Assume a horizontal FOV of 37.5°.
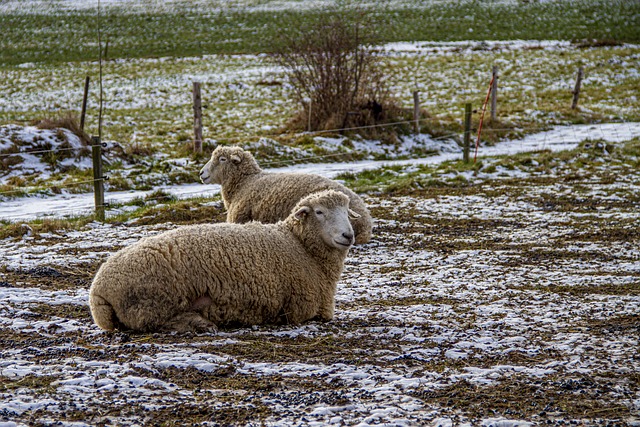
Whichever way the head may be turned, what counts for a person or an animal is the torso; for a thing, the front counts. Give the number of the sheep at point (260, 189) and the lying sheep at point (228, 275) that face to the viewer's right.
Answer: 1

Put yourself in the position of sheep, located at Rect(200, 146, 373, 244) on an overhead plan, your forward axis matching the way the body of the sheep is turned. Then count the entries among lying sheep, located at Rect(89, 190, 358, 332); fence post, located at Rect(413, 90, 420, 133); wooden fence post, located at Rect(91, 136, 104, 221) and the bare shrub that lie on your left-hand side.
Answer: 1

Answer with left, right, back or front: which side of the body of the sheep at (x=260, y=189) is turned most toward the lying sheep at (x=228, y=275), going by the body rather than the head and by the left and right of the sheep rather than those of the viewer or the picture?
left

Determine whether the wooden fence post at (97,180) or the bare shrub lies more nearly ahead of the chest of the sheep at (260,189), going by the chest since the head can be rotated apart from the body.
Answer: the wooden fence post

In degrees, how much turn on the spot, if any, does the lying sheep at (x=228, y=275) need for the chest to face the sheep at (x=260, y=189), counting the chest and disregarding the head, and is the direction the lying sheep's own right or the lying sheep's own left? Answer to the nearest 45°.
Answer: approximately 90° to the lying sheep's own left

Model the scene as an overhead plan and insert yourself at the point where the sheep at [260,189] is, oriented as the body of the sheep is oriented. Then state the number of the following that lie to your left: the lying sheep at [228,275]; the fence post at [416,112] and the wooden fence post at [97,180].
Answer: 1

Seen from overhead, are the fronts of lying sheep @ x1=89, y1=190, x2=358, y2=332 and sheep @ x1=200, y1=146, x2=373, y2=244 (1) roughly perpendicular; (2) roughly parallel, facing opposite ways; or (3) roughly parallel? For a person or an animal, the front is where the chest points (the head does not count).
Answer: roughly parallel, facing opposite ways

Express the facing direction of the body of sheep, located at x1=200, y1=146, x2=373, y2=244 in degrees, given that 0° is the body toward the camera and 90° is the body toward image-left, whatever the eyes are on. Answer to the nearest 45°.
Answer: approximately 90°

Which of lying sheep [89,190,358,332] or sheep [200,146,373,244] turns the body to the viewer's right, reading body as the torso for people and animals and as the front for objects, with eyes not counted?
the lying sheep

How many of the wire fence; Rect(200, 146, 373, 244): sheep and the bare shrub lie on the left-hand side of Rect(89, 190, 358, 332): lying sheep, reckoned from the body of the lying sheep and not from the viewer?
3

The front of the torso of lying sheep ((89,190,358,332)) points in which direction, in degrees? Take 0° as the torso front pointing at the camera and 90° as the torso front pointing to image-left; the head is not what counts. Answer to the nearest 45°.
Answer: approximately 270°

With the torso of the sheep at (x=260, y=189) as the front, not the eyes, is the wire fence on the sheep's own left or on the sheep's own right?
on the sheep's own right

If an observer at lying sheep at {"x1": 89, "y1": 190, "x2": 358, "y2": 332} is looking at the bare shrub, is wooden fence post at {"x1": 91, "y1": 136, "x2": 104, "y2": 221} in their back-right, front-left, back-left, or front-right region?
front-left
